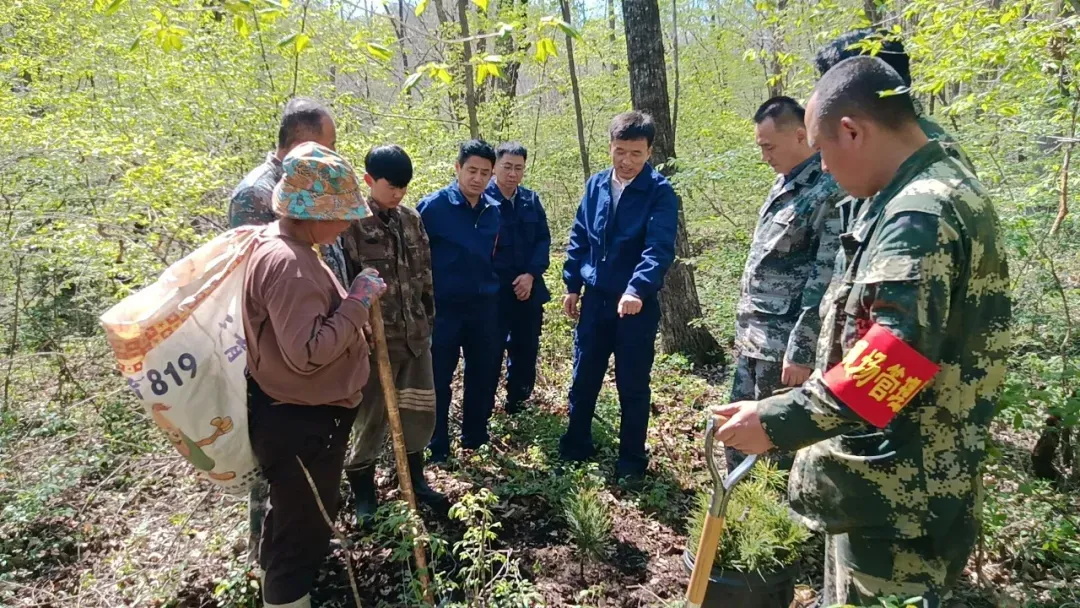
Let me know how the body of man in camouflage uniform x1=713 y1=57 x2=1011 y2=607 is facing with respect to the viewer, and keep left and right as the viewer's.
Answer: facing to the left of the viewer

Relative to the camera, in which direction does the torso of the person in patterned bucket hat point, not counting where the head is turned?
to the viewer's right

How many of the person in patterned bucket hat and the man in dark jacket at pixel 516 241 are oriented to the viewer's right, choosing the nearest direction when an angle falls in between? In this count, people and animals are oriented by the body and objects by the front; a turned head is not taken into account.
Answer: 1

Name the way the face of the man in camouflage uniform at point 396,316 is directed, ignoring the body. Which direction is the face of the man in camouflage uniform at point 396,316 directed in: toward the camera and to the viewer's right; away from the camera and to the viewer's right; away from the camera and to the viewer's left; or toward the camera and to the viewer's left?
toward the camera and to the viewer's right

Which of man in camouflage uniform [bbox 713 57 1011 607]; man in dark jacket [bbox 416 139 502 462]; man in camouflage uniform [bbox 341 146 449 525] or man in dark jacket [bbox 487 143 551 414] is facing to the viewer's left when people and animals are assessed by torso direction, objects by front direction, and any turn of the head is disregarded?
man in camouflage uniform [bbox 713 57 1011 607]

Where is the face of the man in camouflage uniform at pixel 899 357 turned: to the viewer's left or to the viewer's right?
to the viewer's left

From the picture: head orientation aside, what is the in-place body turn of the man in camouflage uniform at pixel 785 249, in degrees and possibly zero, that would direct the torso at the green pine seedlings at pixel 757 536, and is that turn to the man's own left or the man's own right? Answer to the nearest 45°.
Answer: approximately 45° to the man's own left

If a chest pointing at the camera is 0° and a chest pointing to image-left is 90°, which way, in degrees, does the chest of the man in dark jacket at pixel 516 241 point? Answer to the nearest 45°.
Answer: approximately 0°

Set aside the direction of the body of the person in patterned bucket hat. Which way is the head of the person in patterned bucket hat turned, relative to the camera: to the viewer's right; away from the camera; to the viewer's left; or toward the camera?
to the viewer's right

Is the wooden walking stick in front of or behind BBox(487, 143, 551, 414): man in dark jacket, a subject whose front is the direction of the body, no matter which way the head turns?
in front
